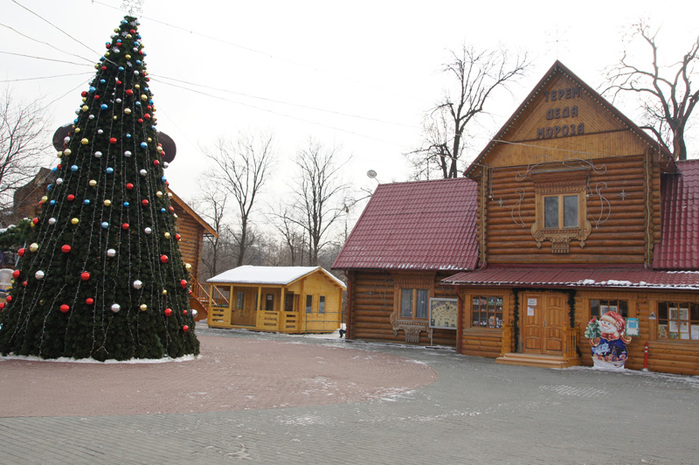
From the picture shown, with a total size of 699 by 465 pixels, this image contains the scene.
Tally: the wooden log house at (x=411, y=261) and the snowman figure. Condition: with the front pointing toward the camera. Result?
2

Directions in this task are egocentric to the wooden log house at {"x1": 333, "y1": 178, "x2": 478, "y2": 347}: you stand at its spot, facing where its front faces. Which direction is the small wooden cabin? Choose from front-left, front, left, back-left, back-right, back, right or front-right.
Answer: back-right

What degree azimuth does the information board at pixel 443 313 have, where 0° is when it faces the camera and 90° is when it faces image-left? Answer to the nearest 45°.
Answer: approximately 0°

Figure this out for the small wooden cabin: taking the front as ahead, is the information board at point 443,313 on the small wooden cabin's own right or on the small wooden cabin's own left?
on the small wooden cabin's own left

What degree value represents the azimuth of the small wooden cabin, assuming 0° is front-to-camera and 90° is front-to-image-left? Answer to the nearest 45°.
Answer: approximately 45°

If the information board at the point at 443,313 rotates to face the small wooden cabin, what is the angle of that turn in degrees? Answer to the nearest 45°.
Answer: approximately 135° to its right
